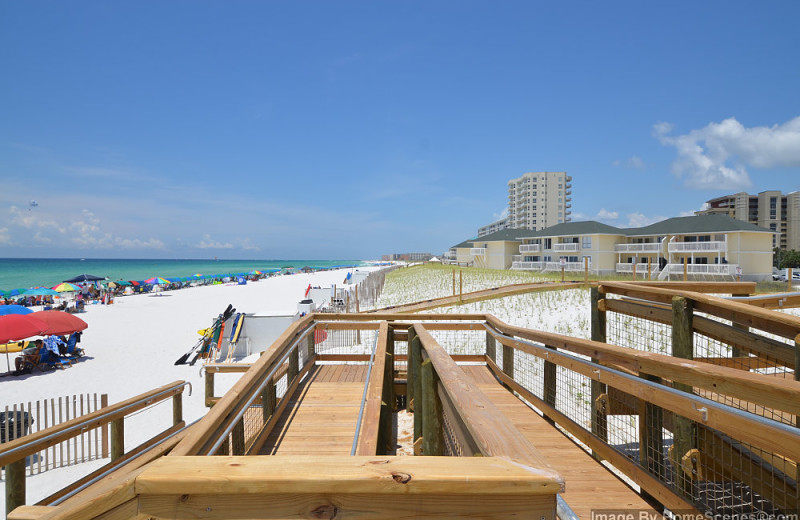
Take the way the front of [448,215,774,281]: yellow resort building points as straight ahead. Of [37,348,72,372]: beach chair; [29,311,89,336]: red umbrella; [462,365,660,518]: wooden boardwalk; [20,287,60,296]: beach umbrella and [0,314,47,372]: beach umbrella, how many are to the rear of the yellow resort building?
0

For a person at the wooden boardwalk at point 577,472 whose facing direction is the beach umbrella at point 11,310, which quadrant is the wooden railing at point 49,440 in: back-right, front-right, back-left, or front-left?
front-left

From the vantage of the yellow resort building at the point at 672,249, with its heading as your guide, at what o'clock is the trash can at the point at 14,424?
The trash can is roughly at 11 o'clock from the yellow resort building.

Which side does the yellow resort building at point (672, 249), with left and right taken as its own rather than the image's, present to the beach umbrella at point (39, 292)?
front

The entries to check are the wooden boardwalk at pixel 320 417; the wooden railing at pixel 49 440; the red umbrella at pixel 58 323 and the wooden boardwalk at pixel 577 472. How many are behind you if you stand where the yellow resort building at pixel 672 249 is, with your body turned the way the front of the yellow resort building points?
0

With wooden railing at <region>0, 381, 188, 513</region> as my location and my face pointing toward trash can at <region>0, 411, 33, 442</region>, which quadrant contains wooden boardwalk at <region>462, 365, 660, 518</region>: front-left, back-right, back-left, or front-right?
back-right

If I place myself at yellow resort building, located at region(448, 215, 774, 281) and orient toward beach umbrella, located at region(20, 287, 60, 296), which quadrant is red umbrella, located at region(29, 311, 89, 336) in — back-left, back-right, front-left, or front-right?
front-left

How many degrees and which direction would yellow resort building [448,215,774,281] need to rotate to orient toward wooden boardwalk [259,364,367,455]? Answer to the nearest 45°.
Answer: approximately 45° to its left

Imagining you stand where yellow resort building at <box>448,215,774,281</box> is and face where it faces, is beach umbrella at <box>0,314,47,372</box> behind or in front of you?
in front

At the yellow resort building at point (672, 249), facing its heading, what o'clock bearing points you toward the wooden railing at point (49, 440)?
The wooden railing is roughly at 11 o'clock from the yellow resort building.

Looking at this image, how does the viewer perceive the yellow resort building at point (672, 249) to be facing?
facing the viewer and to the left of the viewer

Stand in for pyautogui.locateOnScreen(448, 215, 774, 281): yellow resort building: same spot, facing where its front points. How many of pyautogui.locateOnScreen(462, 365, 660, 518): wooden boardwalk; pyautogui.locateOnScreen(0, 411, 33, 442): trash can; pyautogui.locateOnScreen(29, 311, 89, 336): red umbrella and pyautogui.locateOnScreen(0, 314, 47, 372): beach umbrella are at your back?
0

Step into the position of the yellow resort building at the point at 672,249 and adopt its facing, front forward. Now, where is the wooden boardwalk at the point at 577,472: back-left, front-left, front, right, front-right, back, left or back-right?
front-left

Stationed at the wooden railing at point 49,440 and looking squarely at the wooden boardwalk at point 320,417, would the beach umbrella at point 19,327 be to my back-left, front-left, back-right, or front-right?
back-left
